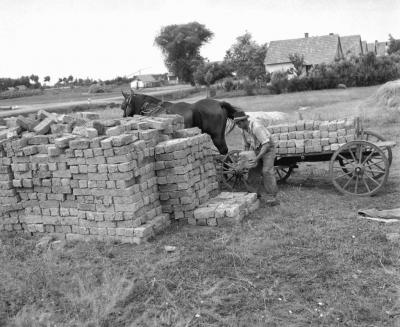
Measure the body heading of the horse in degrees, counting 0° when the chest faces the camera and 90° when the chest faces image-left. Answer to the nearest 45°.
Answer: approximately 90°

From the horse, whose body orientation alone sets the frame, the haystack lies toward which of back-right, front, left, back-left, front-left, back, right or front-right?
back-right

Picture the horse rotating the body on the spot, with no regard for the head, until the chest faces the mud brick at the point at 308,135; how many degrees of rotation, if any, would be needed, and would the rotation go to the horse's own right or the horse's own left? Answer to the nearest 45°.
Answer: approximately 135° to the horse's own left

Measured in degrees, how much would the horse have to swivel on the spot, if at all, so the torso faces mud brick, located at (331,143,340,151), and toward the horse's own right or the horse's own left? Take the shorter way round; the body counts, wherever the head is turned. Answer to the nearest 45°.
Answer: approximately 135° to the horse's own left

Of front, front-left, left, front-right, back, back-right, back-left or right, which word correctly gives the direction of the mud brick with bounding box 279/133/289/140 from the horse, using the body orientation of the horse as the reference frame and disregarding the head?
back-left

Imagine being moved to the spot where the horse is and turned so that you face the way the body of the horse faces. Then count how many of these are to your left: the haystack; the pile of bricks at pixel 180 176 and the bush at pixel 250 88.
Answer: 1

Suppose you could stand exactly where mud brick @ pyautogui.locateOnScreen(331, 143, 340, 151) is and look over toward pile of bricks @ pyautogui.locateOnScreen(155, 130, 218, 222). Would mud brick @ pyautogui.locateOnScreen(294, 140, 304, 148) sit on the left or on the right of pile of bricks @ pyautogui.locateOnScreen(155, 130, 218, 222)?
right

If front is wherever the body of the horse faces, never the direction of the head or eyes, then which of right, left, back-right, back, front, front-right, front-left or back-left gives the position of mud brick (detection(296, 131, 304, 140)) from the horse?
back-left

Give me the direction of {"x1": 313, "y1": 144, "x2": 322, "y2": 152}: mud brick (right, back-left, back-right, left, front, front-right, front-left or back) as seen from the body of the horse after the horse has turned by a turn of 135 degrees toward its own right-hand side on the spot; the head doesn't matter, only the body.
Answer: right

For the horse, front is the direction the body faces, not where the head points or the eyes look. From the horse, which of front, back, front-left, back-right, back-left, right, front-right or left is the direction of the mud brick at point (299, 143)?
back-left

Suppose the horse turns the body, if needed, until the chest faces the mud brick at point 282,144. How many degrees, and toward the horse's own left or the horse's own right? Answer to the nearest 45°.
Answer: approximately 135° to the horse's own left

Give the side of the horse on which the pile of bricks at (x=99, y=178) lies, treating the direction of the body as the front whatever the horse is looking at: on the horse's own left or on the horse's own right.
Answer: on the horse's own left

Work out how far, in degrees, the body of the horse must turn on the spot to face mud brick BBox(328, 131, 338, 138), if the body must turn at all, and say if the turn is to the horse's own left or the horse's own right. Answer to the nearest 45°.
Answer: approximately 135° to the horse's own left
